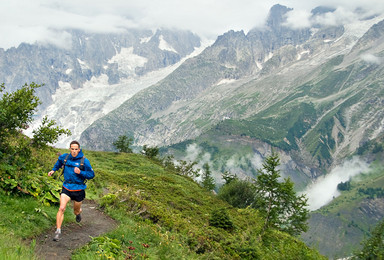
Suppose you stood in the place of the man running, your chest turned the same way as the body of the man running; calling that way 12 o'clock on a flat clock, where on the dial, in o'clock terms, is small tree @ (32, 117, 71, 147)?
The small tree is roughly at 5 o'clock from the man running.

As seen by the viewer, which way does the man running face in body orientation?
toward the camera
